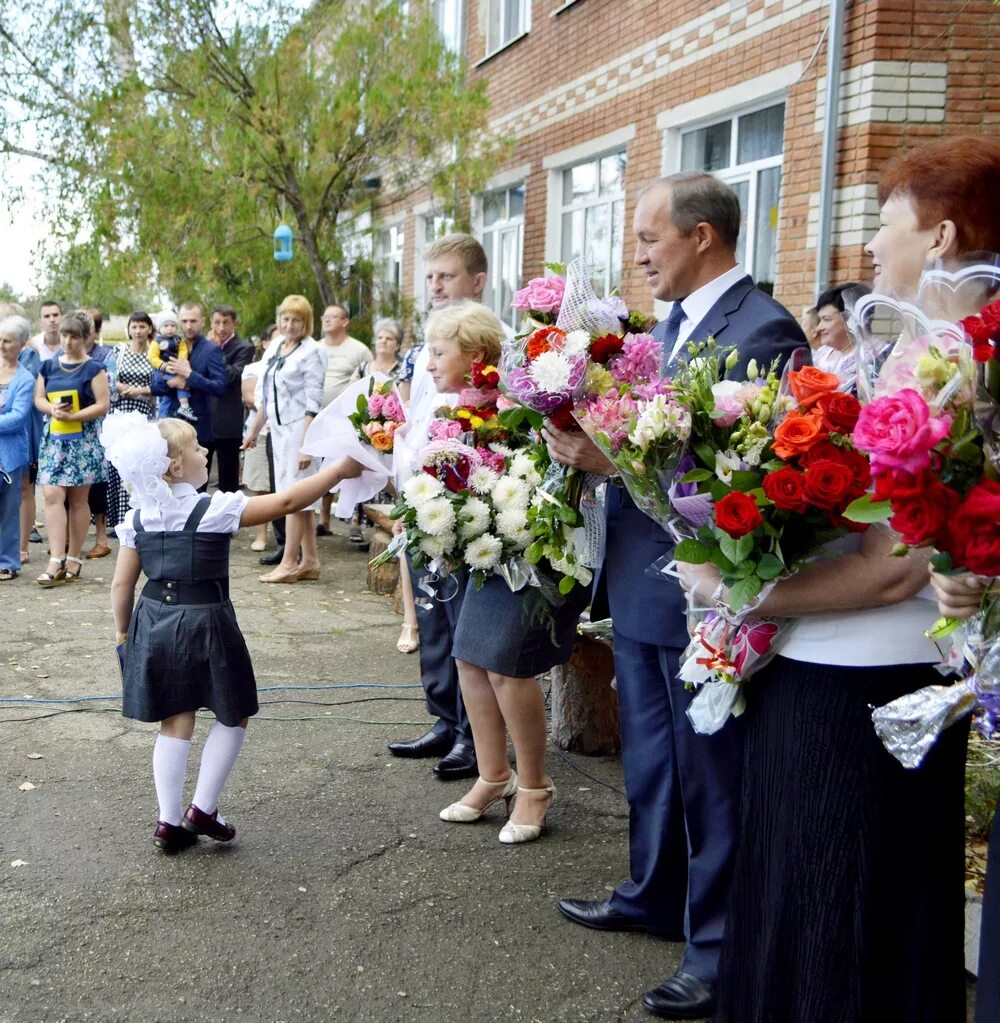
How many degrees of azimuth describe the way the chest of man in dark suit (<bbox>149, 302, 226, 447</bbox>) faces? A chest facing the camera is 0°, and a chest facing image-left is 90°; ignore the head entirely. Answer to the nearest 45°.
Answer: approximately 45°

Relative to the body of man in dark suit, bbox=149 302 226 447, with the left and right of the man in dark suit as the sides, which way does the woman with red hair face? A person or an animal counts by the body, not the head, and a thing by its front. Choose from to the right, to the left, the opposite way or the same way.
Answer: to the right

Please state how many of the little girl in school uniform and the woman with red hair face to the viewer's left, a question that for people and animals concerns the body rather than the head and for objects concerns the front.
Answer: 1

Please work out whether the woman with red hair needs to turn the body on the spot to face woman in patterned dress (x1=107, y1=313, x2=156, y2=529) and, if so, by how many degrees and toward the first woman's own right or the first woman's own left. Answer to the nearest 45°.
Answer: approximately 45° to the first woman's own right

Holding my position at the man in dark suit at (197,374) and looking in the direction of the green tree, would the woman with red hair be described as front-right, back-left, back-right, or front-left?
back-right

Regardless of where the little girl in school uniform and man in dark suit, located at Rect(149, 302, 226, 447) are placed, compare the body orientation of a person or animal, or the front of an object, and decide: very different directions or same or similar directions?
very different directions

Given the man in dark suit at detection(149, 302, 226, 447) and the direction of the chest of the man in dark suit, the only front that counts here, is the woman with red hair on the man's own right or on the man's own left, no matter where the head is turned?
on the man's own left

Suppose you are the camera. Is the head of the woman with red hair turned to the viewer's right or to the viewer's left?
to the viewer's left

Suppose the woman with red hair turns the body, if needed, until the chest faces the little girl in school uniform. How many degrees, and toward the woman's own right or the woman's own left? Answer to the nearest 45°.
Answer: approximately 45° to the woman's own right

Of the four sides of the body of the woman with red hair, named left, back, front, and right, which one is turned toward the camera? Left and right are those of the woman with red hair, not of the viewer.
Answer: left

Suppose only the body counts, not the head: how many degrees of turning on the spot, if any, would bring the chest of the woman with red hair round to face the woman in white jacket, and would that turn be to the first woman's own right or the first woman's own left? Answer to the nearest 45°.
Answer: approximately 45° to the first woman's own right

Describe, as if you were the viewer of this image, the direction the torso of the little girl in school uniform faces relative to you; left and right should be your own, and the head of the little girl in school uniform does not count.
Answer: facing away from the viewer and to the right of the viewer

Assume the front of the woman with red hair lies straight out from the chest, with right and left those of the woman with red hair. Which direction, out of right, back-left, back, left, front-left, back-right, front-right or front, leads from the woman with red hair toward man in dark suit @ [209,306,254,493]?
front-right
